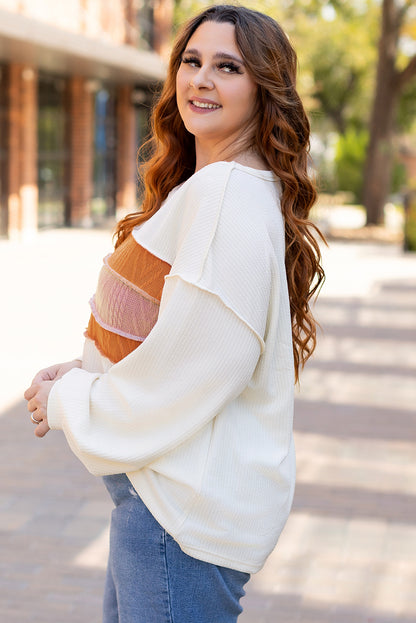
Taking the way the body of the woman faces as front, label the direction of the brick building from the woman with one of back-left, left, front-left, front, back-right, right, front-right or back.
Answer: right

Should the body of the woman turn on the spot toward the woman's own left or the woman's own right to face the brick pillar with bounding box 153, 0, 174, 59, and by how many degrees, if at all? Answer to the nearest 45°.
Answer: approximately 90° to the woman's own right

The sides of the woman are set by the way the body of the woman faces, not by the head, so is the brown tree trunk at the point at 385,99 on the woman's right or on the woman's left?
on the woman's right

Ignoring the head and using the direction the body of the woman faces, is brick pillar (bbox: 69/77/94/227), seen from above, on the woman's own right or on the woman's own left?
on the woman's own right

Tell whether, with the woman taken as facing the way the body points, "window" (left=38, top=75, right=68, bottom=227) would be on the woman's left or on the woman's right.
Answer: on the woman's right

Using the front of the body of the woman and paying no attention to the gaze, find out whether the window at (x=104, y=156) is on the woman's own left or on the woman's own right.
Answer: on the woman's own right

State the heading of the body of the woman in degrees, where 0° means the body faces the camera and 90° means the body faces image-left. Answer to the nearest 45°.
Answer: approximately 90°

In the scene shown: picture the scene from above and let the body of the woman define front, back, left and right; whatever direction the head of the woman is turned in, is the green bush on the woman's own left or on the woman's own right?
on the woman's own right

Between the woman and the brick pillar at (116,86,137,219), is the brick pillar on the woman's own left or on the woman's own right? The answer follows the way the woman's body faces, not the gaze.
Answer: on the woman's own right
